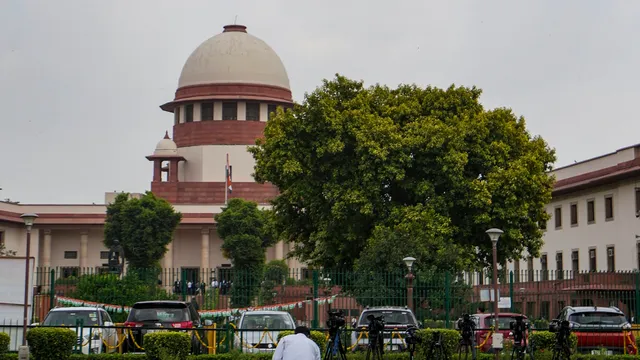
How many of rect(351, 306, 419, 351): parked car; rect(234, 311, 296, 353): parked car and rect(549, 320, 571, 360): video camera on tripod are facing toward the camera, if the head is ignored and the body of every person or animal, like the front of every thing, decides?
2

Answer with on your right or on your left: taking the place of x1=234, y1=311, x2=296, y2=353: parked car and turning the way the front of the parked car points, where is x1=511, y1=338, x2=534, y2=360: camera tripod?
on your left

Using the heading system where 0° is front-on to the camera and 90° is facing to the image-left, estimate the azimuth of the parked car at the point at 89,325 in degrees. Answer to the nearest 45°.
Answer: approximately 0°

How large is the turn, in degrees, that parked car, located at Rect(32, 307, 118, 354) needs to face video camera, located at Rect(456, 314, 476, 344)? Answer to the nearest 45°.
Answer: approximately 45° to its left
